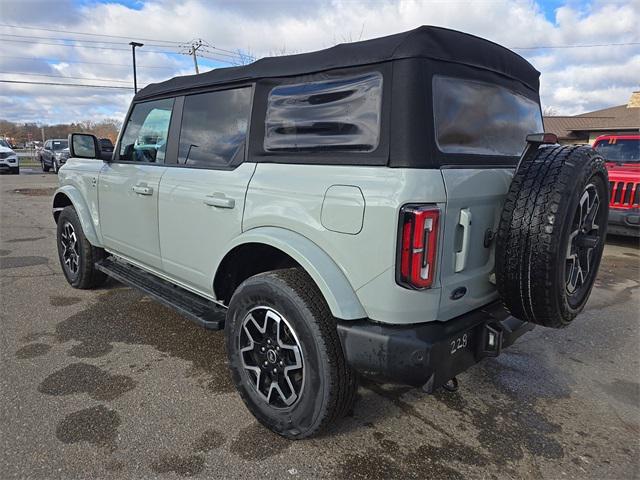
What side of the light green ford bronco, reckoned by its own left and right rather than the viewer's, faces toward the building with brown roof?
right

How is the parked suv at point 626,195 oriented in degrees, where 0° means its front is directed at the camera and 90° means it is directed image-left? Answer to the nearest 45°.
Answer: approximately 0°

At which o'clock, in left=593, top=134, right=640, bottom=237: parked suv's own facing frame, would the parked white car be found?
The parked white car is roughly at 3 o'clock from the parked suv.

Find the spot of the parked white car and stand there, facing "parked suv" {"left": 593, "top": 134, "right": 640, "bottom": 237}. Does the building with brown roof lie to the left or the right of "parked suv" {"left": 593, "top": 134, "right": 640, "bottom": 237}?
left

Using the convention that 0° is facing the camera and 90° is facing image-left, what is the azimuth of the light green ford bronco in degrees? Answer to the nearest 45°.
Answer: approximately 135°

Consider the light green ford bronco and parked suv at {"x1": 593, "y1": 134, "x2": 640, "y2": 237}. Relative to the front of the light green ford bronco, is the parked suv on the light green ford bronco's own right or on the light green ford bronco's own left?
on the light green ford bronco's own right

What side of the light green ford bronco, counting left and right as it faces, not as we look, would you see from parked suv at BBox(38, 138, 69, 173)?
front

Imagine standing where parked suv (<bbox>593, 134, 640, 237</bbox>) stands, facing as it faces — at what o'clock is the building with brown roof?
The building with brown roof is roughly at 6 o'clock from the parked suv.

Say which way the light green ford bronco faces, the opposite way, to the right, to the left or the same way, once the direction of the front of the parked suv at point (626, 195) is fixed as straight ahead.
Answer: to the right

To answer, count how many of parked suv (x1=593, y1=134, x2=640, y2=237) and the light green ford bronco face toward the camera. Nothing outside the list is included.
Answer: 1

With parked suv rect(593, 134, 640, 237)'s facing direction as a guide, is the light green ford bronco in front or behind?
in front
